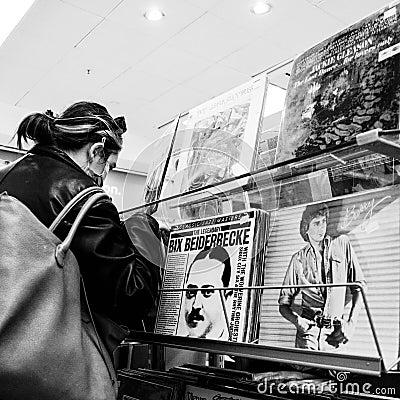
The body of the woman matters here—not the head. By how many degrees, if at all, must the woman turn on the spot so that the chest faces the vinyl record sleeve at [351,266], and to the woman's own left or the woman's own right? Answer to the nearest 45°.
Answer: approximately 90° to the woman's own right

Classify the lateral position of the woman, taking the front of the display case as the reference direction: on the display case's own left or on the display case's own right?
on the display case's own right

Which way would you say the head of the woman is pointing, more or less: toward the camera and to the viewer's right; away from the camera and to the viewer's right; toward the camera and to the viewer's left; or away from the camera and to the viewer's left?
away from the camera and to the viewer's right

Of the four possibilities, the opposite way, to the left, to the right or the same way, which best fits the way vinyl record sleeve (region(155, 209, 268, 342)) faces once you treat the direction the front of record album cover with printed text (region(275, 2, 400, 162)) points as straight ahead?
the same way

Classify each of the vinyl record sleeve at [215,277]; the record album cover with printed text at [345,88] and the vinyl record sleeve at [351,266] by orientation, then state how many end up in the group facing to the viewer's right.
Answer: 0

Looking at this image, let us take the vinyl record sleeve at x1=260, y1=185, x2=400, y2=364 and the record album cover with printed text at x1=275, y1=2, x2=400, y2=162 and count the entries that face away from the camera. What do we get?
0

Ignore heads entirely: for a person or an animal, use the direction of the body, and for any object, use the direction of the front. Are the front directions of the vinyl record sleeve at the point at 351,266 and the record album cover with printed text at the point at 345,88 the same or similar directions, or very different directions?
same or similar directions

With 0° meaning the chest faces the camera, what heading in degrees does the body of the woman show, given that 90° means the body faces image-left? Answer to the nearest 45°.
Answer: approximately 225°

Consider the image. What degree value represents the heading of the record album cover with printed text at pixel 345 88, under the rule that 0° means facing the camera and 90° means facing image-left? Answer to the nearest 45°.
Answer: approximately 45°

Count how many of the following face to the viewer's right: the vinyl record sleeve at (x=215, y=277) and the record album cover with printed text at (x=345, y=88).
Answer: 0

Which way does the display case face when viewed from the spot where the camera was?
facing the viewer and to the left of the viewer
